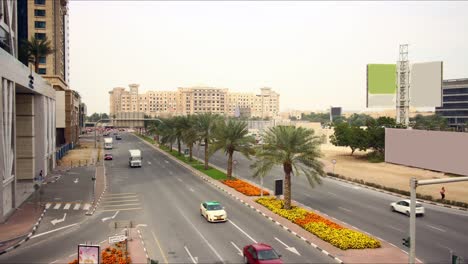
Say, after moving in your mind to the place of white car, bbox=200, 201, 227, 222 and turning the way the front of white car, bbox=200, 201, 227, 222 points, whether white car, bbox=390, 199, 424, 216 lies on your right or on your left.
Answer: on your left

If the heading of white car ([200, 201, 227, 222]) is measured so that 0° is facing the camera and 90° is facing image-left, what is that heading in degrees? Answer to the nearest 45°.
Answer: approximately 315°

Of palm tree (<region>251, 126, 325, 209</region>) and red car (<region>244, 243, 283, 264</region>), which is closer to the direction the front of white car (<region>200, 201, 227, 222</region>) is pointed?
the red car

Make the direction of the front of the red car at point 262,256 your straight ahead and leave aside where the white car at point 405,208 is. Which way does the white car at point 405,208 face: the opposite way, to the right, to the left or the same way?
the opposite way

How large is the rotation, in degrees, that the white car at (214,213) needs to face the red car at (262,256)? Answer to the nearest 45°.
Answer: approximately 45° to its right

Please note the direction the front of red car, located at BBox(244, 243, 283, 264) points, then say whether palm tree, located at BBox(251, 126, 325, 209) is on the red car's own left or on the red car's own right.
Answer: on the red car's own left

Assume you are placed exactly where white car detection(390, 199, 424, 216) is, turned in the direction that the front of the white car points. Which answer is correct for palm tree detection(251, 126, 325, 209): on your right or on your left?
on your left

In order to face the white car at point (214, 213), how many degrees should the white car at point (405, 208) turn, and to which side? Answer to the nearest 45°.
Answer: approximately 90° to its left

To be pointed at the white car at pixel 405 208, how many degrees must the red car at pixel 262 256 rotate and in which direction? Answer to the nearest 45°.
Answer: approximately 90° to its left

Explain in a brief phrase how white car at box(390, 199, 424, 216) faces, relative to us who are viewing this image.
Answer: facing away from the viewer and to the left of the viewer

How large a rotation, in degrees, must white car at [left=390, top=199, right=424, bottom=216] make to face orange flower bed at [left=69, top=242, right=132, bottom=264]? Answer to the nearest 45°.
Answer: approximately 90° to its left
